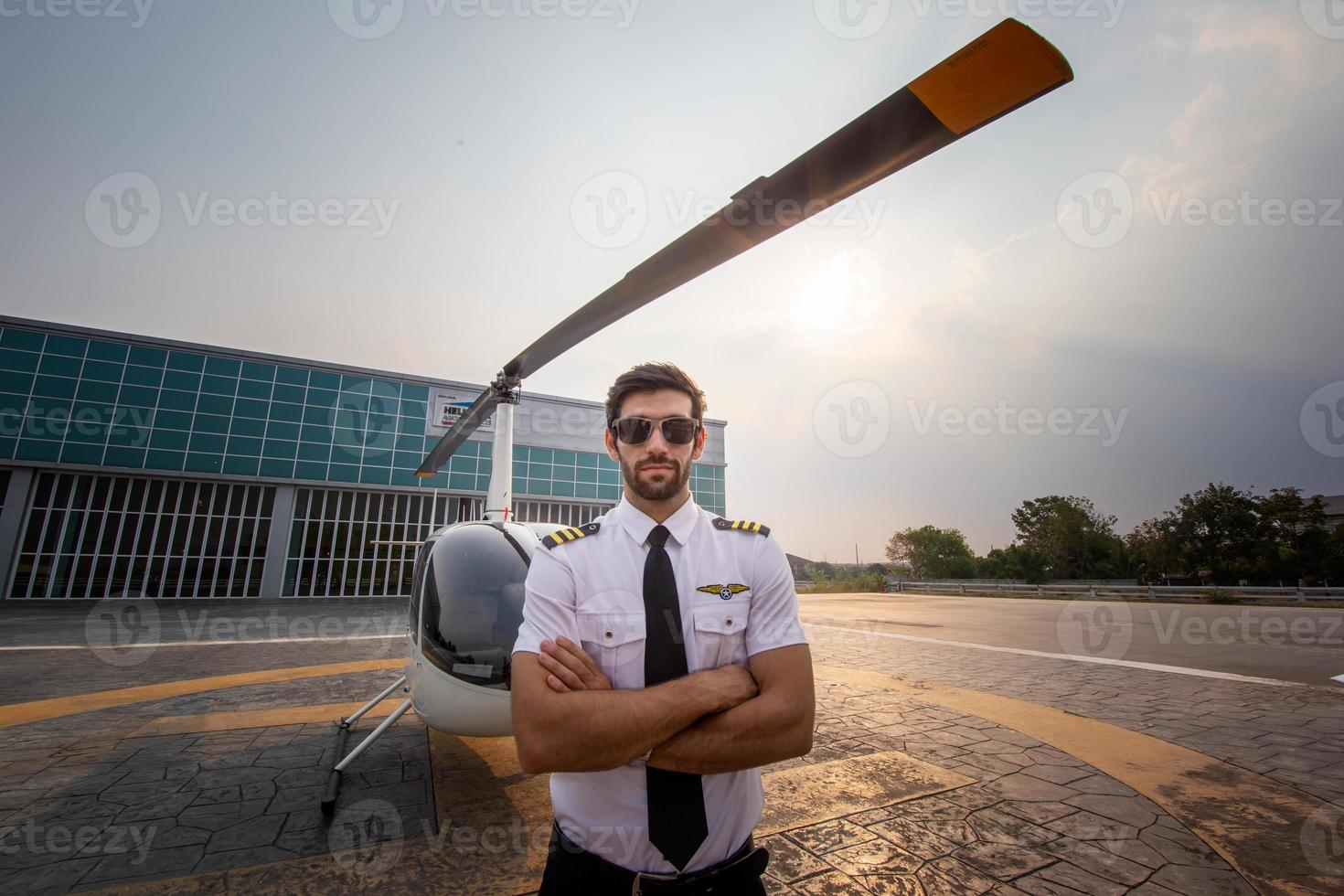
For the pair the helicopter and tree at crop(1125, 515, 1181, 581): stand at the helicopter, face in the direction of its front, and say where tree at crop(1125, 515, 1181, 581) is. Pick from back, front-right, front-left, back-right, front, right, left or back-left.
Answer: back-left

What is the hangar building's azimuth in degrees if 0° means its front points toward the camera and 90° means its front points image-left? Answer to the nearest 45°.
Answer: approximately 315°

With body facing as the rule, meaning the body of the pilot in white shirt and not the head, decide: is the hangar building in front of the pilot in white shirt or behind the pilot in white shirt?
behind

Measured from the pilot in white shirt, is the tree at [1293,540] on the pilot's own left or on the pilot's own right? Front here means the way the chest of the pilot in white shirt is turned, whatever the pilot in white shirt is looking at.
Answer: on the pilot's own left

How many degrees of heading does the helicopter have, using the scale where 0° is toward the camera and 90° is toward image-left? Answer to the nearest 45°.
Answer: approximately 0°

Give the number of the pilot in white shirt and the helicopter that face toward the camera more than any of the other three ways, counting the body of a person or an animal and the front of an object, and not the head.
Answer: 2

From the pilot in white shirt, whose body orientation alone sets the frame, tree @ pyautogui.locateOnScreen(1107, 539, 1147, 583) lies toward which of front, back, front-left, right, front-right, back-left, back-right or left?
back-left

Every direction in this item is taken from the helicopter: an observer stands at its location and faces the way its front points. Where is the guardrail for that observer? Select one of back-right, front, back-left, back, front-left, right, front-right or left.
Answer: back-left

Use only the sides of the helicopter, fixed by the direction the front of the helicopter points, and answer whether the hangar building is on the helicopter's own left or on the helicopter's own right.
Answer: on the helicopter's own right
